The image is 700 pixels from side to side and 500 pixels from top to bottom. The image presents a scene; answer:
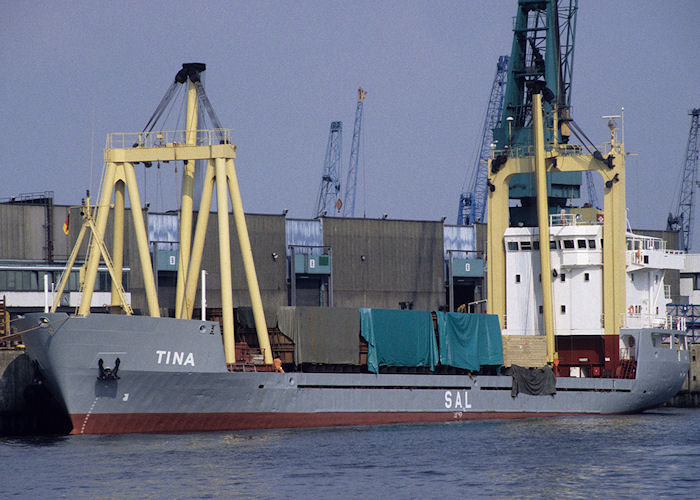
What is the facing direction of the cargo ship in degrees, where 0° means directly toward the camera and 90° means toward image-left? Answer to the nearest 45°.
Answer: approximately 45°
